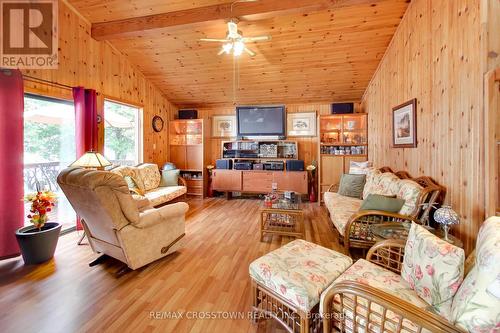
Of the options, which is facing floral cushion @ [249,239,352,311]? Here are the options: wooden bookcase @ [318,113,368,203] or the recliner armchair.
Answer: the wooden bookcase

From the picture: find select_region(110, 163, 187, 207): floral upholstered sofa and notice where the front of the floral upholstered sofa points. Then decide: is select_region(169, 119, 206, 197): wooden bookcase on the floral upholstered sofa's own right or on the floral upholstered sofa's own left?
on the floral upholstered sofa's own left

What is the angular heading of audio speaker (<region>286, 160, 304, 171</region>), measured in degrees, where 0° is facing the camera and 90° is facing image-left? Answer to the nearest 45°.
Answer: approximately 0°

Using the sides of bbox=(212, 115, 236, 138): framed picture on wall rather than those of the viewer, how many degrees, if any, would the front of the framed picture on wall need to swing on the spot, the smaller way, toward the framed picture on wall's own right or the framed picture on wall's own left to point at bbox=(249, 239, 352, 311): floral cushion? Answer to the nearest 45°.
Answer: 0° — it already faces it

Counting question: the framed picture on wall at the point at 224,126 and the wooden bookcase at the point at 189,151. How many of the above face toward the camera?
2

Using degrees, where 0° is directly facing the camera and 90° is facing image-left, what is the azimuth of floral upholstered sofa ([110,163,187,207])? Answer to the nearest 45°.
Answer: approximately 315°

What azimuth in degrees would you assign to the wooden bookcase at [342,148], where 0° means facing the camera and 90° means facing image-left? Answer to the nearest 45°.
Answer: approximately 0°

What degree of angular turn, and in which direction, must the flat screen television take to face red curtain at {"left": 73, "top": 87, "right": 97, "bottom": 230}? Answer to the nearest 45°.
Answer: approximately 45° to its right
